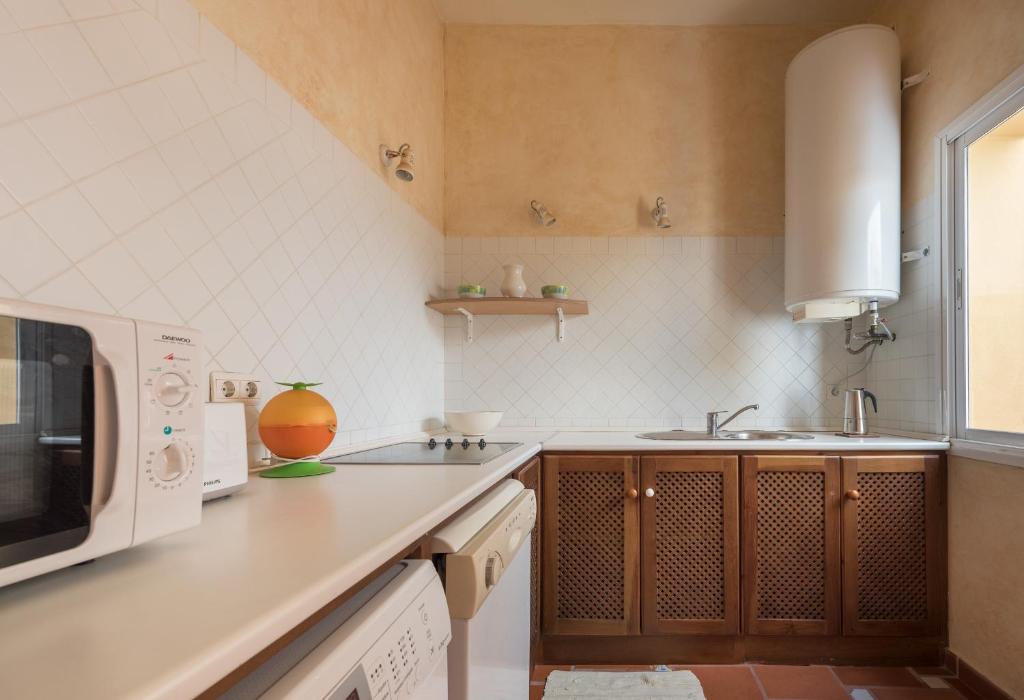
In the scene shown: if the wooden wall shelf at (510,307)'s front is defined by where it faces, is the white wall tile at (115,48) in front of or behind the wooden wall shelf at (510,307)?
in front

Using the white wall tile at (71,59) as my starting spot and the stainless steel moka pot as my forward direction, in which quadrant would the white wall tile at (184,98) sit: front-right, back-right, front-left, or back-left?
front-left

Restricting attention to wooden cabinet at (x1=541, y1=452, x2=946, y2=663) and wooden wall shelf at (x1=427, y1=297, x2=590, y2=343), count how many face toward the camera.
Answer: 2

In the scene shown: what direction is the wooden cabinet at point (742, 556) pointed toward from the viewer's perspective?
toward the camera

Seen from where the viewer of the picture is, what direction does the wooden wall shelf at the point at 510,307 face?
facing the viewer

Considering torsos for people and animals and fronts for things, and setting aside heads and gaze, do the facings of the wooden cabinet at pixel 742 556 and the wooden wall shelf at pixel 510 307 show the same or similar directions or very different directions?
same or similar directions

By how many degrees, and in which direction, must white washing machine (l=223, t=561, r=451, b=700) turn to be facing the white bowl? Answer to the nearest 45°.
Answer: approximately 135° to its left

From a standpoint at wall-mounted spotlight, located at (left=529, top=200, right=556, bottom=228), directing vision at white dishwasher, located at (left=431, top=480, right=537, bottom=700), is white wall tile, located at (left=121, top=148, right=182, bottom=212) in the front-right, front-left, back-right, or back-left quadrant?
front-right

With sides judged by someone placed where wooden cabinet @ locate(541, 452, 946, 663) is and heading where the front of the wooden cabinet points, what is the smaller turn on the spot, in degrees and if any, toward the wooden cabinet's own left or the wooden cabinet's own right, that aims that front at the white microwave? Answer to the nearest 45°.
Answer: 0° — it already faces it

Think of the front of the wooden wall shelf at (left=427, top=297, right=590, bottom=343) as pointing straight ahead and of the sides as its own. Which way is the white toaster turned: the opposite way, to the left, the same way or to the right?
to the left

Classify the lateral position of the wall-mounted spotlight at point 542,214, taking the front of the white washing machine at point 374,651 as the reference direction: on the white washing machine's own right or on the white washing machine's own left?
on the white washing machine's own left

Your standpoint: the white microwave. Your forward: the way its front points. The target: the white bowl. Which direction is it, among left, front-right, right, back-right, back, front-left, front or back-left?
left

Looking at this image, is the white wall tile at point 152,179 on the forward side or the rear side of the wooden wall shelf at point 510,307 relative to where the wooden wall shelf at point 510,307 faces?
on the forward side

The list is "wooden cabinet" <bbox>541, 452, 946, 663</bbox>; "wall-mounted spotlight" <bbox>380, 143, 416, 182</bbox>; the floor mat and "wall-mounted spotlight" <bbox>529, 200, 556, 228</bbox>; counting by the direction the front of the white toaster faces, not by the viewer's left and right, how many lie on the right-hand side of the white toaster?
0

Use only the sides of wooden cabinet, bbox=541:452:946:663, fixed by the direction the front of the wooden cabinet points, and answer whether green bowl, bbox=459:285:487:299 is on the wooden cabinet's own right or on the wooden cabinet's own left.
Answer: on the wooden cabinet's own right

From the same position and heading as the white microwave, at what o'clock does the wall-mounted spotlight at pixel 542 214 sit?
The wall-mounted spotlight is roughly at 9 o'clock from the white microwave.

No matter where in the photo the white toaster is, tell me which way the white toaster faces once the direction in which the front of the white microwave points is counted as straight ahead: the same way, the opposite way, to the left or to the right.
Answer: the same way

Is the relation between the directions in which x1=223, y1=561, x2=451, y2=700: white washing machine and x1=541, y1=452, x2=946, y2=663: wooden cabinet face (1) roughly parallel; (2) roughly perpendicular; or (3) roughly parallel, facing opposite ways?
roughly perpendicular
